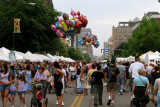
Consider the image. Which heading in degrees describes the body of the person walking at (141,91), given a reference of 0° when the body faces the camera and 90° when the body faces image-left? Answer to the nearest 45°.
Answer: approximately 180°

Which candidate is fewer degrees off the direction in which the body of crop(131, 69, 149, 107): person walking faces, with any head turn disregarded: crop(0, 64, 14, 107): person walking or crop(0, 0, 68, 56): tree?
the tree

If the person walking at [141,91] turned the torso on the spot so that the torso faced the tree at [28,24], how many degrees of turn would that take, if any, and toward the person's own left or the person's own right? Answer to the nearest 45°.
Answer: approximately 45° to the person's own left

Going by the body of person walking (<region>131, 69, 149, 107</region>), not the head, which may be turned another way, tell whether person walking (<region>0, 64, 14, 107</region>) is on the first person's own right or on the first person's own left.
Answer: on the first person's own left
